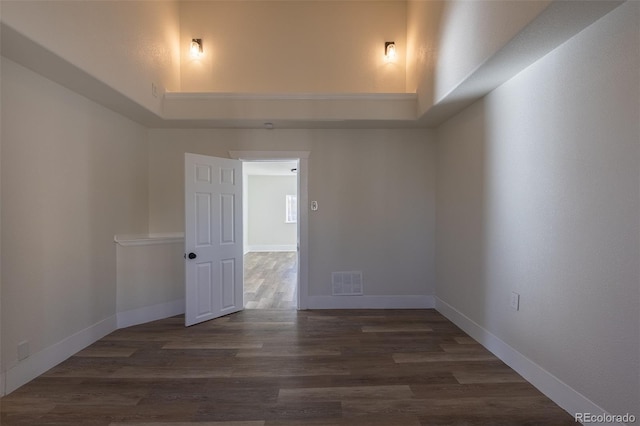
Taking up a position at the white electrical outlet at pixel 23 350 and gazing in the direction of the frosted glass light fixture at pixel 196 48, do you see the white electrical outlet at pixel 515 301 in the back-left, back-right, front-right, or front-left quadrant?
front-right

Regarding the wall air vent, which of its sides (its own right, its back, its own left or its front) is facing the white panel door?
right

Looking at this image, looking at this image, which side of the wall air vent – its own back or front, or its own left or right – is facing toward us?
front

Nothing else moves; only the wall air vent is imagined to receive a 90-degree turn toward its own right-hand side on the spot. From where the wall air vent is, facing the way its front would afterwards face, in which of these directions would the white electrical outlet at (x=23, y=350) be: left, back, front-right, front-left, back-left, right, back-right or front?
front-left

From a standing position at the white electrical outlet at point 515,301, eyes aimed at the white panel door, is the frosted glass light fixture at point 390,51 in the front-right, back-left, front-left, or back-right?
front-right

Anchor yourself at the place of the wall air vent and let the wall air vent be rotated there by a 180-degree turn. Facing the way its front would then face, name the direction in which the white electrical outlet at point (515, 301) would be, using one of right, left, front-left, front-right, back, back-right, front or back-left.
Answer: back-right
